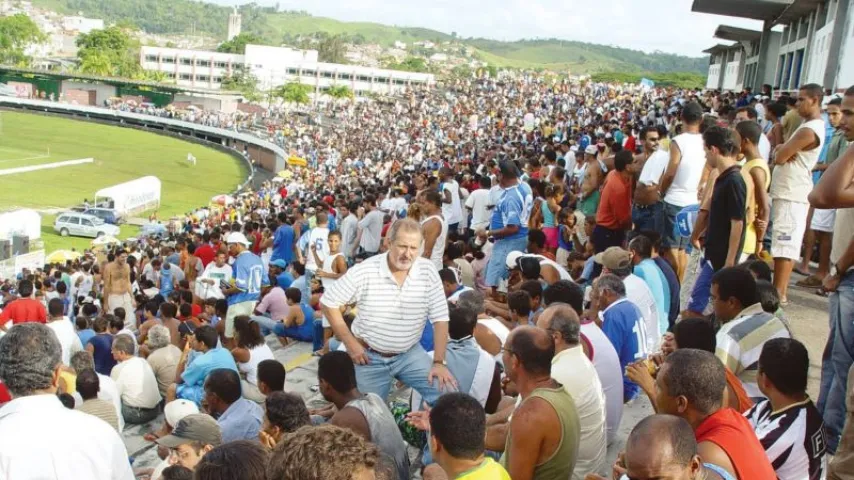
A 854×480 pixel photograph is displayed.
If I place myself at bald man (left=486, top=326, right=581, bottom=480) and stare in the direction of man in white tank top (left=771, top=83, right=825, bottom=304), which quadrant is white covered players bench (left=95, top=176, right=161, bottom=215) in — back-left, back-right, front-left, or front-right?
front-left

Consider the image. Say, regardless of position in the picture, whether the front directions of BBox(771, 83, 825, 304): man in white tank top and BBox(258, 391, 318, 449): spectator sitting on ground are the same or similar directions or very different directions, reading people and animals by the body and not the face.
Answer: same or similar directions

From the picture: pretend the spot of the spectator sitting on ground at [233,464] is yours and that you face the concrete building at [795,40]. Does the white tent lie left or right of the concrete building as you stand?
left

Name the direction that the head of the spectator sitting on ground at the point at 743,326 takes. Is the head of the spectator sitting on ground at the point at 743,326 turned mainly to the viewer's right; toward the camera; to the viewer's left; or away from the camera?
to the viewer's left

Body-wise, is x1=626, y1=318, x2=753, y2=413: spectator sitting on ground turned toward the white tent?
yes

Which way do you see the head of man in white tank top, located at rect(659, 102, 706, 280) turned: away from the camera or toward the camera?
away from the camera

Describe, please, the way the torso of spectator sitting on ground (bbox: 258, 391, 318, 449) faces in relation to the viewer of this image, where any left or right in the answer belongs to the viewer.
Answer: facing away from the viewer and to the left of the viewer

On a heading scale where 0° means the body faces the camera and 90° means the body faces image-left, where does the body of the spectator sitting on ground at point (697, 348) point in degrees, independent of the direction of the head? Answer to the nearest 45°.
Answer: approximately 135°
